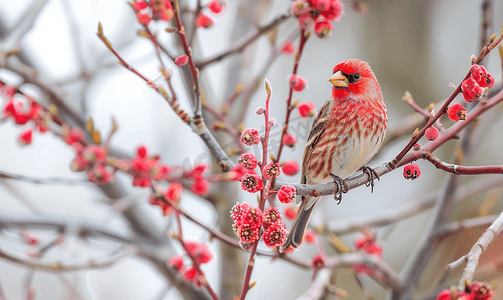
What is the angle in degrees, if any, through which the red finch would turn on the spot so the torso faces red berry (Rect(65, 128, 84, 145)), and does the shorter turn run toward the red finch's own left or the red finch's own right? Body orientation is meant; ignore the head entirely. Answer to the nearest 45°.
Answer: approximately 135° to the red finch's own right

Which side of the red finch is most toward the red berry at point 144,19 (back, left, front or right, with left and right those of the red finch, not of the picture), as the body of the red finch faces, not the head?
right

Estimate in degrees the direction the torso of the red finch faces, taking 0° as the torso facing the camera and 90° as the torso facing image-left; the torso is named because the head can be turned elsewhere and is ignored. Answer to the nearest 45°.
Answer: approximately 315°

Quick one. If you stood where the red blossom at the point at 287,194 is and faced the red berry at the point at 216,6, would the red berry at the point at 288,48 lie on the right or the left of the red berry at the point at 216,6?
right

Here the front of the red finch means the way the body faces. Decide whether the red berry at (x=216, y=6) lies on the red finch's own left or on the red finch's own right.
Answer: on the red finch's own right
